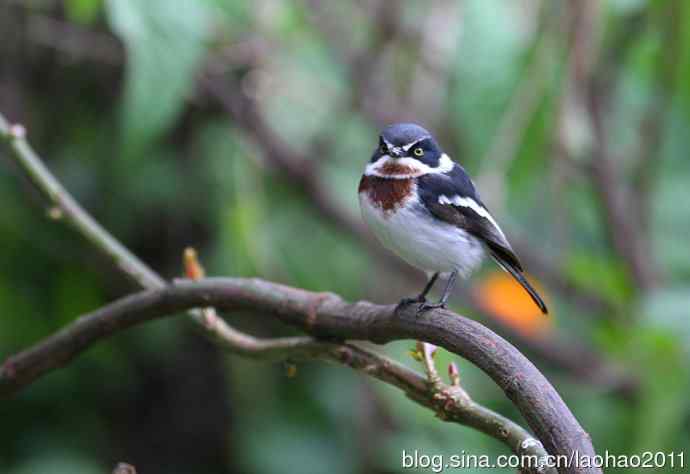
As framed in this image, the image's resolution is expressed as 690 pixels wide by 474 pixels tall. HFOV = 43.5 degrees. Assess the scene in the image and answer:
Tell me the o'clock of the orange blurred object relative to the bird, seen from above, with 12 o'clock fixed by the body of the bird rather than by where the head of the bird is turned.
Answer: The orange blurred object is roughly at 5 o'clock from the bird.

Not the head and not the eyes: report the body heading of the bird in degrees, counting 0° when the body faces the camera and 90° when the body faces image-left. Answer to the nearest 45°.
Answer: approximately 45°
